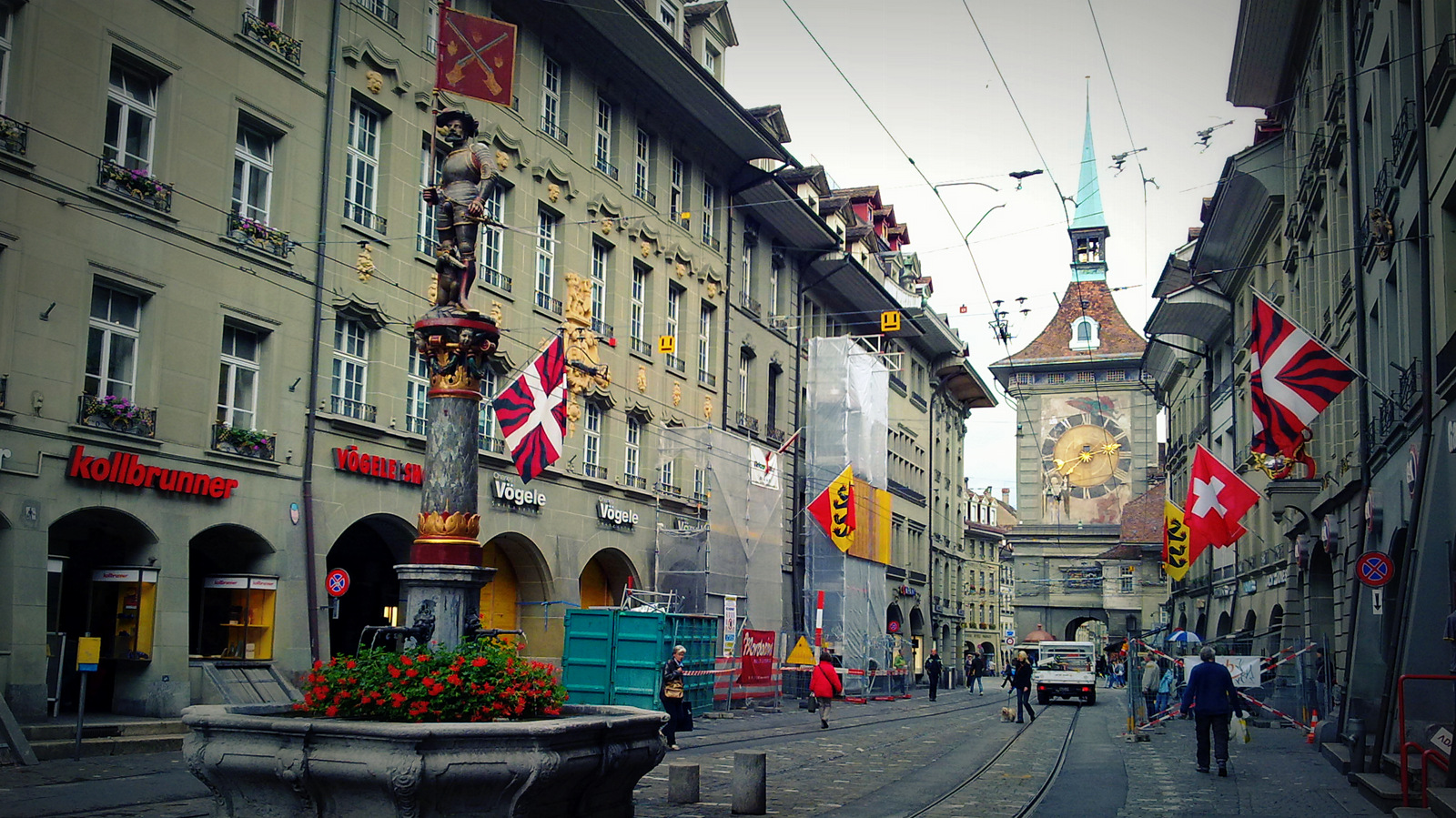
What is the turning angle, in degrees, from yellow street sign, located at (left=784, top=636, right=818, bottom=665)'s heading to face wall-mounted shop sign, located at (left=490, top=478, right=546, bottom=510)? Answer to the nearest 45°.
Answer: approximately 45° to its right

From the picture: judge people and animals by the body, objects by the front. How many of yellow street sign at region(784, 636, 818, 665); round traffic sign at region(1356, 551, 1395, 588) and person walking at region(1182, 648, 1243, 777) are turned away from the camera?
1

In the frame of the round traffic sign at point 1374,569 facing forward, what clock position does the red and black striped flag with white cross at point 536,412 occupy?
The red and black striped flag with white cross is roughly at 3 o'clock from the round traffic sign.

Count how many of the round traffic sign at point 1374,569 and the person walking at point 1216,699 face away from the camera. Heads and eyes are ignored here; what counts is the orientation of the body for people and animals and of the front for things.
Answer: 1

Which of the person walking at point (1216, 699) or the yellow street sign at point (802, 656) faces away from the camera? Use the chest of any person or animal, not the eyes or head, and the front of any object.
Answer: the person walking

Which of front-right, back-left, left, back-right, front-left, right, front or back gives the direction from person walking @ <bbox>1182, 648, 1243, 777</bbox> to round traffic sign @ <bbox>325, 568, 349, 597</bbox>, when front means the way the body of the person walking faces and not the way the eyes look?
left

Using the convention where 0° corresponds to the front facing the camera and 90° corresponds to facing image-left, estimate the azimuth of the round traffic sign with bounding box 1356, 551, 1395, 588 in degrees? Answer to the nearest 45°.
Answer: approximately 0°

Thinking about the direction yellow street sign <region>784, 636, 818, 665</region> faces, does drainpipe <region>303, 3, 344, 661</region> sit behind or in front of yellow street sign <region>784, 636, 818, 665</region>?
in front

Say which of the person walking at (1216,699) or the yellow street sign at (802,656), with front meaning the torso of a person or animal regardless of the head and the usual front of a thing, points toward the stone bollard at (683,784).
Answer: the yellow street sign

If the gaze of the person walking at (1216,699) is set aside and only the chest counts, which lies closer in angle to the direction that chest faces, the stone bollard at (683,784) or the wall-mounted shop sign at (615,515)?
the wall-mounted shop sign

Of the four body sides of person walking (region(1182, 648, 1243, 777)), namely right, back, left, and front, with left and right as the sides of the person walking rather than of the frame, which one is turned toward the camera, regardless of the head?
back

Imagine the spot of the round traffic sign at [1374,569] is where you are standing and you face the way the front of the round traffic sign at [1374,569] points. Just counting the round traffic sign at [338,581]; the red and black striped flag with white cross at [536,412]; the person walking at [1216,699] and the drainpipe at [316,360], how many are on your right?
4
